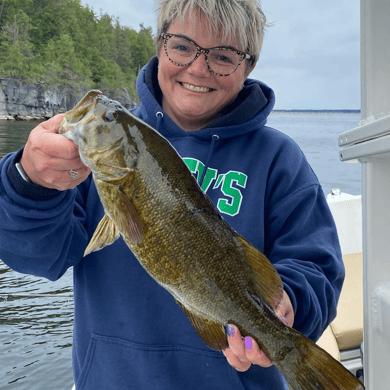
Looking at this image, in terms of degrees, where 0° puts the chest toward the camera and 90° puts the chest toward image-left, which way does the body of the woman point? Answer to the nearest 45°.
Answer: approximately 0°

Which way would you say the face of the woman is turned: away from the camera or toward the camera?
toward the camera
